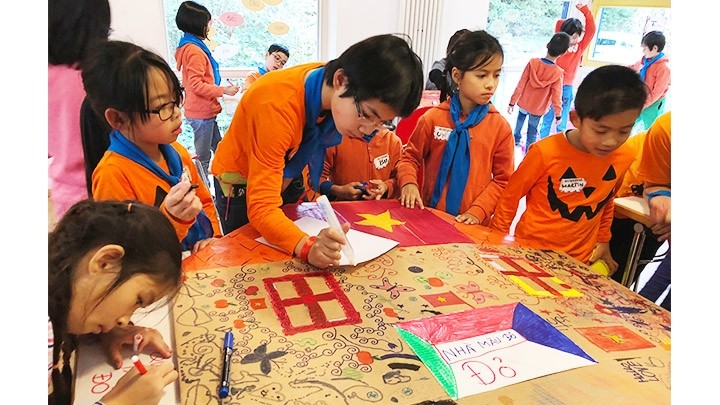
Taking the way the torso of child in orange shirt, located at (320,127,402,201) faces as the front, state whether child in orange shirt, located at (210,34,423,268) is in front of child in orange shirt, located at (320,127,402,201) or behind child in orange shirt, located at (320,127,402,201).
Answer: in front

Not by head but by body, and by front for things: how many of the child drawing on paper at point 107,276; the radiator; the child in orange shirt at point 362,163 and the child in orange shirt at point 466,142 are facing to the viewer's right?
1

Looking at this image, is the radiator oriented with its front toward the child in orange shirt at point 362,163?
yes

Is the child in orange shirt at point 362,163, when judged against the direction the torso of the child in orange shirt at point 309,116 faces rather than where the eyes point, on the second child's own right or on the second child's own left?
on the second child's own left

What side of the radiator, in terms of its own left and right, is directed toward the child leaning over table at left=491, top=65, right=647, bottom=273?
front

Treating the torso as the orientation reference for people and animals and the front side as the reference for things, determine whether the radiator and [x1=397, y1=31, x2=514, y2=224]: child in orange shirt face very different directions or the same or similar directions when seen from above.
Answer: same or similar directions

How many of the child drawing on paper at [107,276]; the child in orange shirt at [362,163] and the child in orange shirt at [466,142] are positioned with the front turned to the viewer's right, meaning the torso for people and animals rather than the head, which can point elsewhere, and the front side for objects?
1

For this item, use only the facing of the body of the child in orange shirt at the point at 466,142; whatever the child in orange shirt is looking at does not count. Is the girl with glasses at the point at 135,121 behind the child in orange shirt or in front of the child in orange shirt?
in front

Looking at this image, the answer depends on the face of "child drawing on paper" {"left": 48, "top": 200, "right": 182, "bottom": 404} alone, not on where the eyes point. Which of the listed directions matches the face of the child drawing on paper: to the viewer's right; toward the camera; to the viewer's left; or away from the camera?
to the viewer's right

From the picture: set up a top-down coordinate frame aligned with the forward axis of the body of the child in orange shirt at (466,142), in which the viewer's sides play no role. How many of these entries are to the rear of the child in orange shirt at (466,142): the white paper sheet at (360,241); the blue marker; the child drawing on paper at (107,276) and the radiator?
1

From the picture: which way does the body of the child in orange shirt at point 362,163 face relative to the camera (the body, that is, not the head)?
toward the camera

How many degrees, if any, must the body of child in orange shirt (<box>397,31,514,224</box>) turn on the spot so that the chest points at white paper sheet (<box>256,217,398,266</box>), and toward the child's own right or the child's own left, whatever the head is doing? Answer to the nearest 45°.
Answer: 0° — they already face it

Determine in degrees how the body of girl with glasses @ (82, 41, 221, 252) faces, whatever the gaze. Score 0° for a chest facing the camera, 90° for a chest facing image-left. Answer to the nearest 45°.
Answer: approximately 315°

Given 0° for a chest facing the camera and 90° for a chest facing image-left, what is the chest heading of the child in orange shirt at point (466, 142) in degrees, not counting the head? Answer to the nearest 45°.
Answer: approximately 0°

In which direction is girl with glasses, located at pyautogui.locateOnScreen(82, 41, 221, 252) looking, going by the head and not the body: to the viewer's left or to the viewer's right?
to the viewer's right

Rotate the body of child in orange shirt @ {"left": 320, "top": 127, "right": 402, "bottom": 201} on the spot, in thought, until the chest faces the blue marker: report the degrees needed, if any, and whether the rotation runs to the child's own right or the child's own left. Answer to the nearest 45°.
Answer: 0° — they already face it
